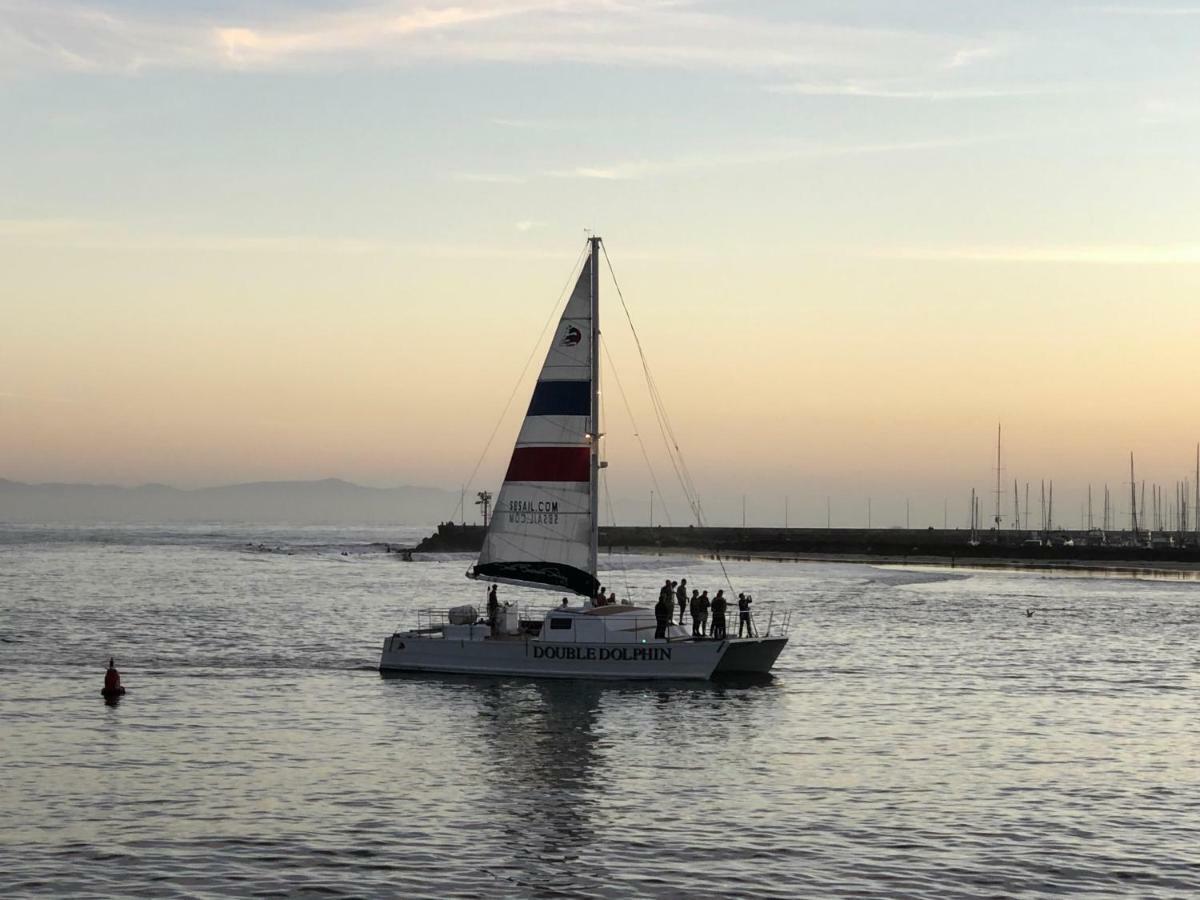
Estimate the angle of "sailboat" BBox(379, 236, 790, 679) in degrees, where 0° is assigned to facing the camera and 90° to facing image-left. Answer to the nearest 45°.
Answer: approximately 270°

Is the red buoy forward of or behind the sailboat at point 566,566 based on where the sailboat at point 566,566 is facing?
behind
